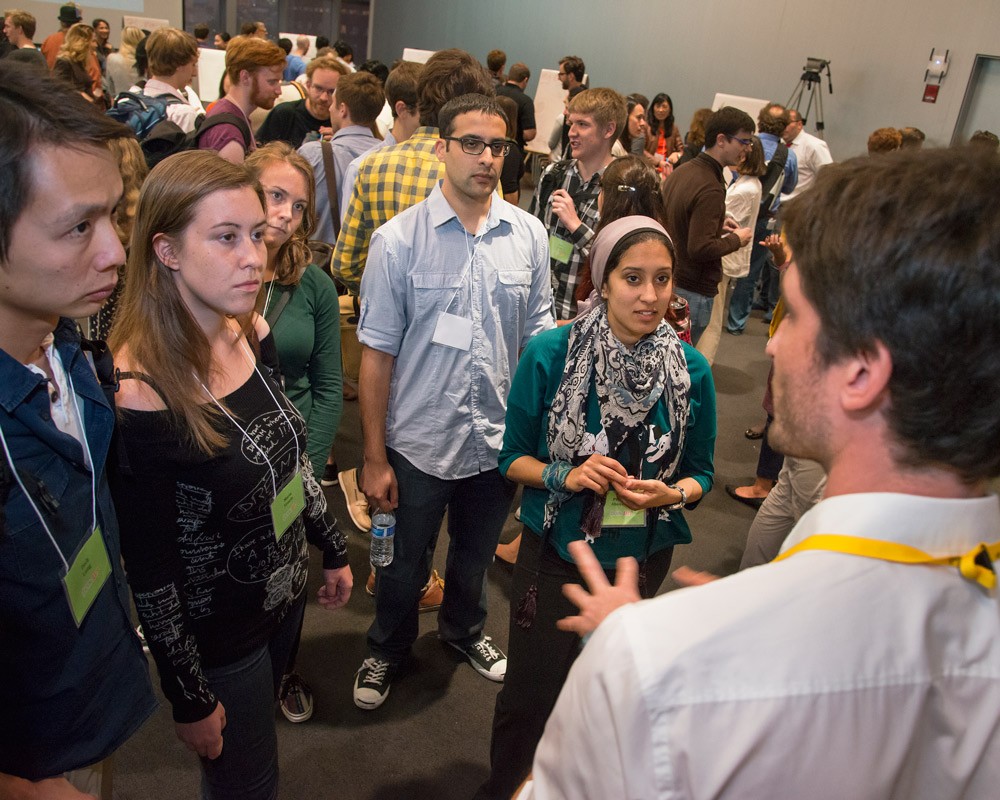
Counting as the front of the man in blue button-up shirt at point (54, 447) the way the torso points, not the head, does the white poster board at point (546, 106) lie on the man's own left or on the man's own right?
on the man's own left

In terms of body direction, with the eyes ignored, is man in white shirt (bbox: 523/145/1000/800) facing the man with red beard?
yes

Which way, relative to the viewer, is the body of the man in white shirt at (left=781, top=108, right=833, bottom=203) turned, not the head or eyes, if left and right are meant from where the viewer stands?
facing to the left of the viewer

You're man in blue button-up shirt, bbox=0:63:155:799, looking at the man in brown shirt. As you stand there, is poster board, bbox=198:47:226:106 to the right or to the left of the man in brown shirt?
left

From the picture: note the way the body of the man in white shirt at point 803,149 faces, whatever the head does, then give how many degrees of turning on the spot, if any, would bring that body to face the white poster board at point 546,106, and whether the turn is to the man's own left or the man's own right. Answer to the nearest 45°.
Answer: approximately 45° to the man's own right

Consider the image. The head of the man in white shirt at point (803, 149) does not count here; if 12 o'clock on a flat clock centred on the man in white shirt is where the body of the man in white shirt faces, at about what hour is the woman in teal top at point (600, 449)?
The woman in teal top is roughly at 9 o'clock from the man in white shirt.
